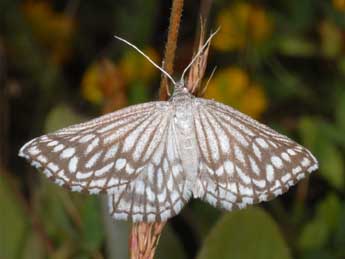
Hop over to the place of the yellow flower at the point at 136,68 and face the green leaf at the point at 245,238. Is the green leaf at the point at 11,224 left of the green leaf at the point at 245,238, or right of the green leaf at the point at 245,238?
right

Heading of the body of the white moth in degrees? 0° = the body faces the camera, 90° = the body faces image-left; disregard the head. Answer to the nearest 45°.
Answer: approximately 180°

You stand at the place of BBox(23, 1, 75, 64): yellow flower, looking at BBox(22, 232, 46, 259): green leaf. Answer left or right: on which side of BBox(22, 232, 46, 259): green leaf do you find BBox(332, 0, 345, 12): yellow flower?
left

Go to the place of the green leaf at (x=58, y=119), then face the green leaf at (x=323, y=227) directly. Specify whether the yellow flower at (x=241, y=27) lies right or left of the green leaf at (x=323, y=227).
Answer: left

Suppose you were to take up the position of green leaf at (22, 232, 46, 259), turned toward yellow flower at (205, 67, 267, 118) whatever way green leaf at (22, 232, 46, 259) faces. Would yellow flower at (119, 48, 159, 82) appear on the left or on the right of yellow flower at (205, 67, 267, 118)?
left

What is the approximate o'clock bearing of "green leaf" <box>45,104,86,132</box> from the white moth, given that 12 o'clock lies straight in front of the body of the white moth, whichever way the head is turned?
The green leaf is roughly at 11 o'clock from the white moth.
